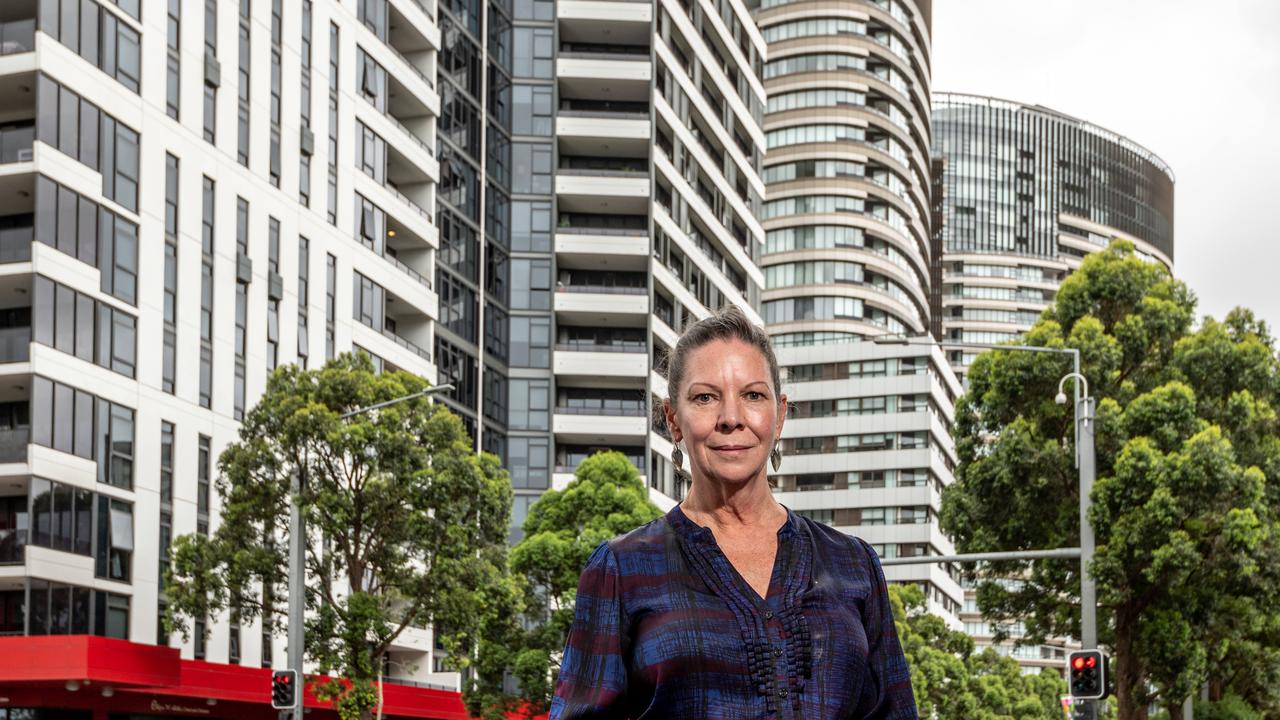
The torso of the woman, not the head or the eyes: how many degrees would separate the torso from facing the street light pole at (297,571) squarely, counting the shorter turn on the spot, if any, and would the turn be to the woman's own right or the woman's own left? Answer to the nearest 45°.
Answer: approximately 180°

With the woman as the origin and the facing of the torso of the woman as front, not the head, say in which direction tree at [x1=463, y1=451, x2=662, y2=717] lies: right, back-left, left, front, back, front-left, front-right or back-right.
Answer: back

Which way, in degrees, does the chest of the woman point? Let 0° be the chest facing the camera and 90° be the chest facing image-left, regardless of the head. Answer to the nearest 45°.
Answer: approximately 0°

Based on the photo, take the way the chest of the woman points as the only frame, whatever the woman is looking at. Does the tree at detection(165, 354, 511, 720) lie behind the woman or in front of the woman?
behind

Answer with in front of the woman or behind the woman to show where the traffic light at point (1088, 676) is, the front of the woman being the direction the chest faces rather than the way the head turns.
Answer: behind

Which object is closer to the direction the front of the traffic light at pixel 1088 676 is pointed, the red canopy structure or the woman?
the woman

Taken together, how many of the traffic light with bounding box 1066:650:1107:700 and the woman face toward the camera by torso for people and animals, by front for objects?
2

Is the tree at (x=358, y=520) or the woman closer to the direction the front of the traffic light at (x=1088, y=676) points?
the woman

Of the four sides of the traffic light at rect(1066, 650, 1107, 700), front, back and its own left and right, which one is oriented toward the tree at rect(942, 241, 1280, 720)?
back

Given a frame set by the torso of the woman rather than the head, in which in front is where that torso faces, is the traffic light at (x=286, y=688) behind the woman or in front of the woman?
behind
